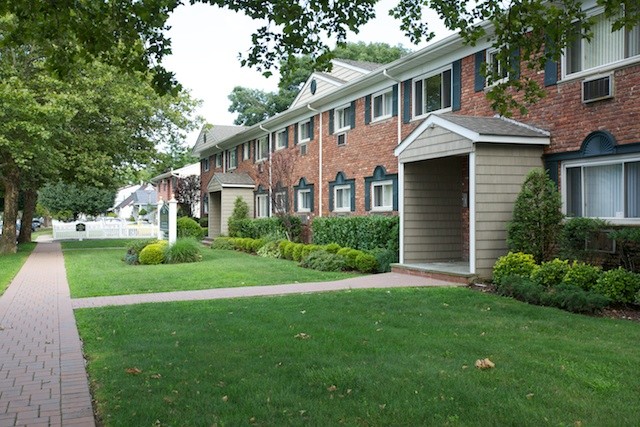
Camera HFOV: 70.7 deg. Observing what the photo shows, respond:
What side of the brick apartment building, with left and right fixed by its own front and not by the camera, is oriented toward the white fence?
right

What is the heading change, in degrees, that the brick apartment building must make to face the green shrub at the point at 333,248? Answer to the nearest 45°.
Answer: approximately 90° to its right

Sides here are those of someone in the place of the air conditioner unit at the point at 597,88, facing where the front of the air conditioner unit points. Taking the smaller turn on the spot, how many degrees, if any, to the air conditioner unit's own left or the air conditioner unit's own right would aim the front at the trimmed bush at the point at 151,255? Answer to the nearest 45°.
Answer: approximately 45° to the air conditioner unit's own right

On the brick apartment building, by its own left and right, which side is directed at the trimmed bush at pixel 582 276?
left

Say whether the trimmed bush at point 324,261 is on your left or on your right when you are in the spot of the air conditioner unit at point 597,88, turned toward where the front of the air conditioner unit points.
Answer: on your right

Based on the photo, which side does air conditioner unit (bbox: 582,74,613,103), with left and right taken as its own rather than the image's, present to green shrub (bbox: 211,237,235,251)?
right

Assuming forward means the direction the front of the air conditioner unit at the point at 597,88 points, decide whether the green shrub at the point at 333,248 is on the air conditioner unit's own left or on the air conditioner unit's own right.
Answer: on the air conditioner unit's own right

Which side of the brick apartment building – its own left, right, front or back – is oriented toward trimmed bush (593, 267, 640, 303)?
left

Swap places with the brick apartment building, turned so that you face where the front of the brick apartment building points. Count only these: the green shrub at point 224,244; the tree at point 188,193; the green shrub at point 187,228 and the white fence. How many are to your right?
4

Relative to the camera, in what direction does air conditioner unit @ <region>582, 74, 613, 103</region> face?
facing the viewer and to the left of the viewer

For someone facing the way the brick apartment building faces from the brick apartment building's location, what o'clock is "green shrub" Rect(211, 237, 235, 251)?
The green shrub is roughly at 3 o'clock from the brick apartment building.

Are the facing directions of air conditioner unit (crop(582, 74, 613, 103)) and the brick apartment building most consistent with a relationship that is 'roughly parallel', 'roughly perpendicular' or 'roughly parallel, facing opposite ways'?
roughly parallel
